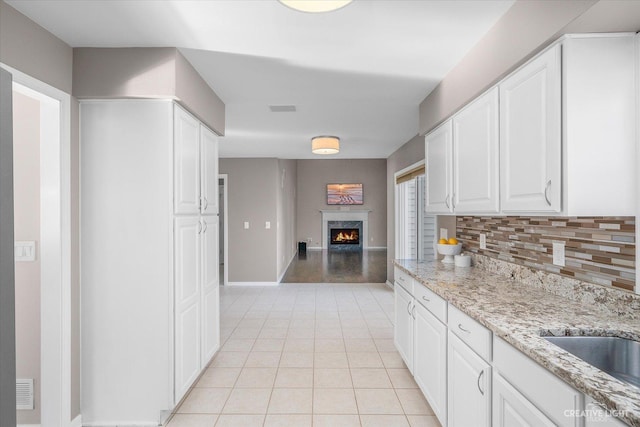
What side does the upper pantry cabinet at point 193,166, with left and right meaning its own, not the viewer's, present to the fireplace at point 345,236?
left

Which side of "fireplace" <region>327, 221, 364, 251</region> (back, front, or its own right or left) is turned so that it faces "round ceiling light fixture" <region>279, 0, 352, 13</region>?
front

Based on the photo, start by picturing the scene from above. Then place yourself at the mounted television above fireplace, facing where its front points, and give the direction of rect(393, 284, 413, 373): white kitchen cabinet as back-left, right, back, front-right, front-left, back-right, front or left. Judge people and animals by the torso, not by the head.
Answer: front

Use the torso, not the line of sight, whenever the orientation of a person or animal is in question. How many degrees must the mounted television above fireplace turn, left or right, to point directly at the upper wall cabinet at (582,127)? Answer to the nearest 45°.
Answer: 0° — it already faces it

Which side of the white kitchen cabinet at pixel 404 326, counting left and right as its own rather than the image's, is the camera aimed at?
left

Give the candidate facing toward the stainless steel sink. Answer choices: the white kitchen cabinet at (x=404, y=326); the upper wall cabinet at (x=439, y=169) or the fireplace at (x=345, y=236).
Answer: the fireplace

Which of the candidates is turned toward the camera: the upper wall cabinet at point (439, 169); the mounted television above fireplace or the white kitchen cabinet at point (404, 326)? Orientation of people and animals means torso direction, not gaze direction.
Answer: the mounted television above fireplace

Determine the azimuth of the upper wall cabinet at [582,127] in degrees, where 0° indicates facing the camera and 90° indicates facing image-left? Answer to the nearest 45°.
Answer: approximately 45°

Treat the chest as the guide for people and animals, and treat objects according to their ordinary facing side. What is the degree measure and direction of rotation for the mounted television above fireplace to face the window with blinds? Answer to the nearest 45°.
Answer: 0° — it already faces it

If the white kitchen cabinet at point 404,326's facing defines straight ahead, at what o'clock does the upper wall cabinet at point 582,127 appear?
The upper wall cabinet is roughly at 8 o'clock from the white kitchen cabinet.

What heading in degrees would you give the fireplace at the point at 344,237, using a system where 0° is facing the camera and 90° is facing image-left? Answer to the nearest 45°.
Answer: approximately 0°

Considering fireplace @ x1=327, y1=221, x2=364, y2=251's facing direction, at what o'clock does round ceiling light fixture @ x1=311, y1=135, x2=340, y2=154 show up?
The round ceiling light fixture is roughly at 12 o'clock from the fireplace.

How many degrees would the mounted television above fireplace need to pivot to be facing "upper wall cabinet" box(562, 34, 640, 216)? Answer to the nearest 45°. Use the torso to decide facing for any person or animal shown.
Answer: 0° — it already faces it

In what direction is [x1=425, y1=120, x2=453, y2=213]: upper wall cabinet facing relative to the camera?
to the viewer's left

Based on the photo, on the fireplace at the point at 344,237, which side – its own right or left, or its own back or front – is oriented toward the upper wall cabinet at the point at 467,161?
front

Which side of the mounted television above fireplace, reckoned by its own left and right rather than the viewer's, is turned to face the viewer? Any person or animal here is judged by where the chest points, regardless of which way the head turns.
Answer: front

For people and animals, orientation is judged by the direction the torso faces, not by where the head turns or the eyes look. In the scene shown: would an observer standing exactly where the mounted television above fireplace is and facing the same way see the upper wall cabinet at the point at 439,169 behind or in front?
in front

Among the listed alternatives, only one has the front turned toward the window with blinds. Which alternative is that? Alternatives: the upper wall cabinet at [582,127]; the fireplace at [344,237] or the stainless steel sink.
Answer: the fireplace

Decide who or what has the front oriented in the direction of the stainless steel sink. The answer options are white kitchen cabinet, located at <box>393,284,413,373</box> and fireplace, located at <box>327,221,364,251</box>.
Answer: the fireplace

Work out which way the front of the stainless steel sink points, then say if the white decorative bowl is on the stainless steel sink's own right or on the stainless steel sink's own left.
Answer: on the stainless steel sink's own right

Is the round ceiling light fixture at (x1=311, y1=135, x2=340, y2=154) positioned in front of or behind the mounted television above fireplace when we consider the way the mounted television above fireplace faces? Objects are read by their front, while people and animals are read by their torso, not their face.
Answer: in front

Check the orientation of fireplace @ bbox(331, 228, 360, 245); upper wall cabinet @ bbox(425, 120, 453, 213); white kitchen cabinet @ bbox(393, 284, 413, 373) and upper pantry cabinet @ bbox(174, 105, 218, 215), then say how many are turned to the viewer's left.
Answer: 2

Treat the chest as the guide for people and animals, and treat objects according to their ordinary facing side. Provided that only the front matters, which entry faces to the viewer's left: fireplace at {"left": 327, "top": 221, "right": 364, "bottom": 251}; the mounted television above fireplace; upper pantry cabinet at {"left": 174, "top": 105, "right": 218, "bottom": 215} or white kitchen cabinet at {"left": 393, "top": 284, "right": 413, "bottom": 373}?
the white kitchen cabinet
